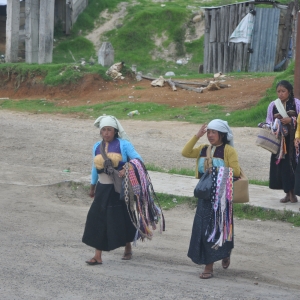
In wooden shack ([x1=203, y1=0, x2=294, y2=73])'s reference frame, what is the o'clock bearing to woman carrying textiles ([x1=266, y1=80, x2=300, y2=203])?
The woman carrying textiles is roughly at 12 o'clock from the wooden shack.

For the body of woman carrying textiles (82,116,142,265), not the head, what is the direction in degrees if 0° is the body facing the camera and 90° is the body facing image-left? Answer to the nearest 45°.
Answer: approximately 45°

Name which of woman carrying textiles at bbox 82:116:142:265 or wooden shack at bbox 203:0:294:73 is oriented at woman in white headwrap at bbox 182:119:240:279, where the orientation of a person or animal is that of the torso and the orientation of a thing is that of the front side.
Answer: the wooden shack

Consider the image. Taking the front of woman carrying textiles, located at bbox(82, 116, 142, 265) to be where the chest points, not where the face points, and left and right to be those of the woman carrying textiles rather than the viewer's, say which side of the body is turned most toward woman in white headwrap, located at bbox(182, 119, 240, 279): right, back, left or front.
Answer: left

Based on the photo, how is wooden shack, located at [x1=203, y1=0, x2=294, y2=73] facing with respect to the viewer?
toward the camera

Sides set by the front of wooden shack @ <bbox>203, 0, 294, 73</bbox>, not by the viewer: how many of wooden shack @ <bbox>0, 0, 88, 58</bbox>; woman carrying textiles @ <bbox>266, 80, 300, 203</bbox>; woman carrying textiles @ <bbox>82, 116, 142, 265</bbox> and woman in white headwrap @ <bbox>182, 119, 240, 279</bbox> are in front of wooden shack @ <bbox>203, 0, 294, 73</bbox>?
3

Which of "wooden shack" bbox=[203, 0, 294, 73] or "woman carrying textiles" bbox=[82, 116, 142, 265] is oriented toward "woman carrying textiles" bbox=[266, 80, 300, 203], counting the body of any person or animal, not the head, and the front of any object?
the wooden shack

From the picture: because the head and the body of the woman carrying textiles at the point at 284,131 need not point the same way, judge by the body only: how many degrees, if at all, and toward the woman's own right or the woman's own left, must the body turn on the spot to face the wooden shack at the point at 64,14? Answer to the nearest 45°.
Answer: approximately 90° to the woman's own right

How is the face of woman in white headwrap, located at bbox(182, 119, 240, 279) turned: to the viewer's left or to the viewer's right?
to the viewer's left

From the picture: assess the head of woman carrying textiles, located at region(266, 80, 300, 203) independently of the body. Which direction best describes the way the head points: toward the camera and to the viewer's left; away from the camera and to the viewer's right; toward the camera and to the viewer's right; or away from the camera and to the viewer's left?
toward the camera and to the viewer's left

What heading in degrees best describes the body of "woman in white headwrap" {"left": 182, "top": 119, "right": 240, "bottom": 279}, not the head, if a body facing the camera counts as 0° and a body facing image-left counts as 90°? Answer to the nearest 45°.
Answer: approximately 45°

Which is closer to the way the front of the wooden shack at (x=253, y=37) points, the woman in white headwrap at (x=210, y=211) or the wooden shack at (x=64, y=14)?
the woman in white headwrap

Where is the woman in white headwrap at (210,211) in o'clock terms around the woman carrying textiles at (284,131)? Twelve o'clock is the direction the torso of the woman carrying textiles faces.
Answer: The woman in white headwrap is roughly at 1 o'clock from the woman carrying textiles.

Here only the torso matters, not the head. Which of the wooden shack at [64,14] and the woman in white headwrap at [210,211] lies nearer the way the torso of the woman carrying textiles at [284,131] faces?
the woman in white headwrap

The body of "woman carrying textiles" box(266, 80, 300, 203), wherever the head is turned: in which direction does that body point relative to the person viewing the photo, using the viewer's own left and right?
facing the viewer and to the left of the viewer
